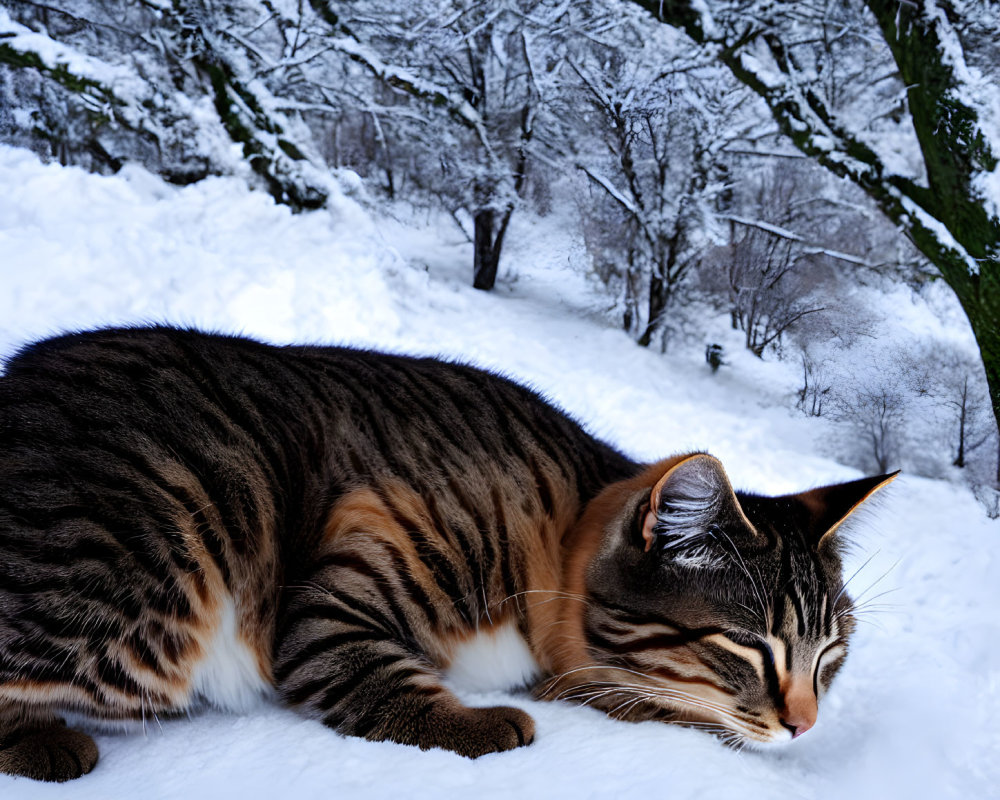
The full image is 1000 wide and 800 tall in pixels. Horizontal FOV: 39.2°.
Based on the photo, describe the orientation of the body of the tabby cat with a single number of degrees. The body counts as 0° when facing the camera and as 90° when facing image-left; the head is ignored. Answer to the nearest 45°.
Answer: approximately 270°

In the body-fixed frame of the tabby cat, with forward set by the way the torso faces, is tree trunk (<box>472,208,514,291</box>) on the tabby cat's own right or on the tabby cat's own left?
on the tabby cat's own left
